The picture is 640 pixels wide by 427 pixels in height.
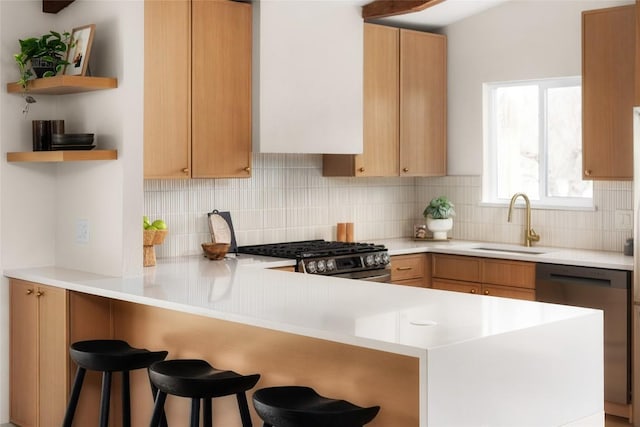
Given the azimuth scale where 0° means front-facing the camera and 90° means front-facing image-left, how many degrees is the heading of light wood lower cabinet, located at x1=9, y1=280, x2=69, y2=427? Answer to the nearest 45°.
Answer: approximately 45°

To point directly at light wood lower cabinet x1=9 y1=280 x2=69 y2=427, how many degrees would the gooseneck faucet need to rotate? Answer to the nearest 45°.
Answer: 0° — it already faces it

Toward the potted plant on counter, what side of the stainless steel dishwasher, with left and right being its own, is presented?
right

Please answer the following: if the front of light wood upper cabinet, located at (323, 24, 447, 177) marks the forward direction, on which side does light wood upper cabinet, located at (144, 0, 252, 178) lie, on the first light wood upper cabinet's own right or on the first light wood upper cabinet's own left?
on the first light wood upper cabinet's own right

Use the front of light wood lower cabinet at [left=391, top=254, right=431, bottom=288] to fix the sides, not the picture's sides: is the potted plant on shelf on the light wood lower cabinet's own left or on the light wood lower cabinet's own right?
on the light wood lower cabinet's own right

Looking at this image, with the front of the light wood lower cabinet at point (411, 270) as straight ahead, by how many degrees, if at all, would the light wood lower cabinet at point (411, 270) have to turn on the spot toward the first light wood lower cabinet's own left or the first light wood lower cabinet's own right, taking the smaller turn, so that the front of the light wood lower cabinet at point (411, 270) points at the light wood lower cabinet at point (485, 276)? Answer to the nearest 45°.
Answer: approximately 45° to the first light wood lower cabinet's own left

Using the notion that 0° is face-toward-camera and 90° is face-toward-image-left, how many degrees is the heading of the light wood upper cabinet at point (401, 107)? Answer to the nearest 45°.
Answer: approximately 315°

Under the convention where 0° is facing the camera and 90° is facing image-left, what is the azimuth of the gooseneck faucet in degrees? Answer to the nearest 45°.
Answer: approximately 45°

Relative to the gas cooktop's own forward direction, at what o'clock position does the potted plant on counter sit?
The potted plant on counter is roughly at 9 o'clock from the gas cooktop.

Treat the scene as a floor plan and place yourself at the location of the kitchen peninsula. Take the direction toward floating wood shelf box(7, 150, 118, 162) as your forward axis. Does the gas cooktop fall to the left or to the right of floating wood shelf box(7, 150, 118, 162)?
right

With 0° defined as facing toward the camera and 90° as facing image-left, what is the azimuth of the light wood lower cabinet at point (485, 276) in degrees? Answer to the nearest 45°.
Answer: approximately 45°
